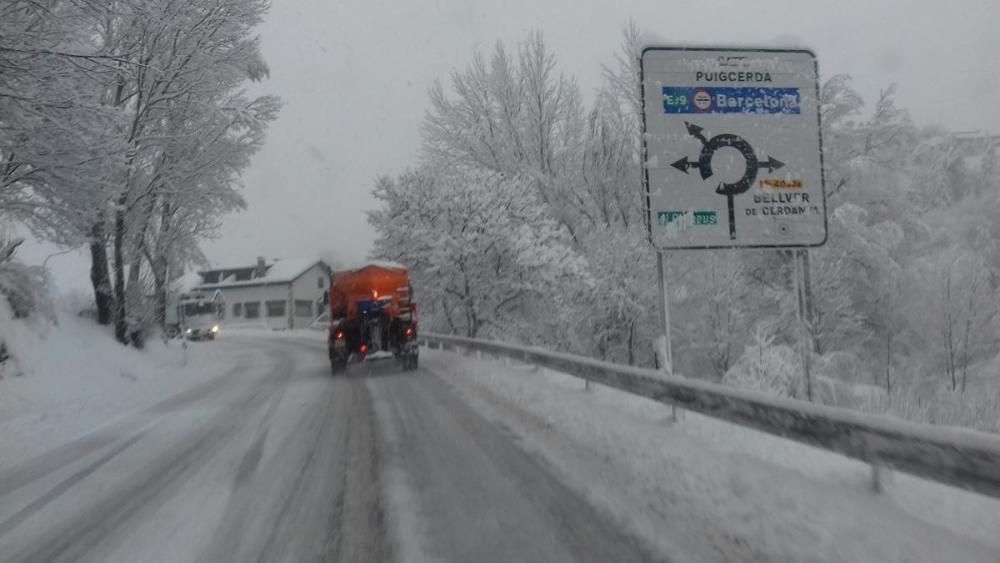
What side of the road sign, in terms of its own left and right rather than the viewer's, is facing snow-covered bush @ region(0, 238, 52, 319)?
right

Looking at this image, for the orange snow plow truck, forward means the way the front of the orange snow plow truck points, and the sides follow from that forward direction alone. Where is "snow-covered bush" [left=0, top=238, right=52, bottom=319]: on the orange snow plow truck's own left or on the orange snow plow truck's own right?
on the orange snow plow truck's own left

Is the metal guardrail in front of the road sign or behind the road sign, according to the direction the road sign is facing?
in front

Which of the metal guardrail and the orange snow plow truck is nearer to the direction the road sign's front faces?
the metal guardrail

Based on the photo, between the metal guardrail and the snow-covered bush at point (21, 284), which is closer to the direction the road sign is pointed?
the metal guardrail

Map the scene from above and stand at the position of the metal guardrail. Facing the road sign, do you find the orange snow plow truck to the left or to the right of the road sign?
left

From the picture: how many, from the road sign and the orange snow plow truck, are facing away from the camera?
1

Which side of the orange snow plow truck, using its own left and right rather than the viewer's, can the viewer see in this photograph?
back

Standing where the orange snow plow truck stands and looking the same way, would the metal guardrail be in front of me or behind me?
behind

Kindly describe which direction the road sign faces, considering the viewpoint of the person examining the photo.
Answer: facing the viewer

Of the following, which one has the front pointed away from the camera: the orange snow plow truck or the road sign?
the orange snow plow truck

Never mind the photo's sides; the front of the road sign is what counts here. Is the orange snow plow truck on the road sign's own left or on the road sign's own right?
on the road sign's own right
